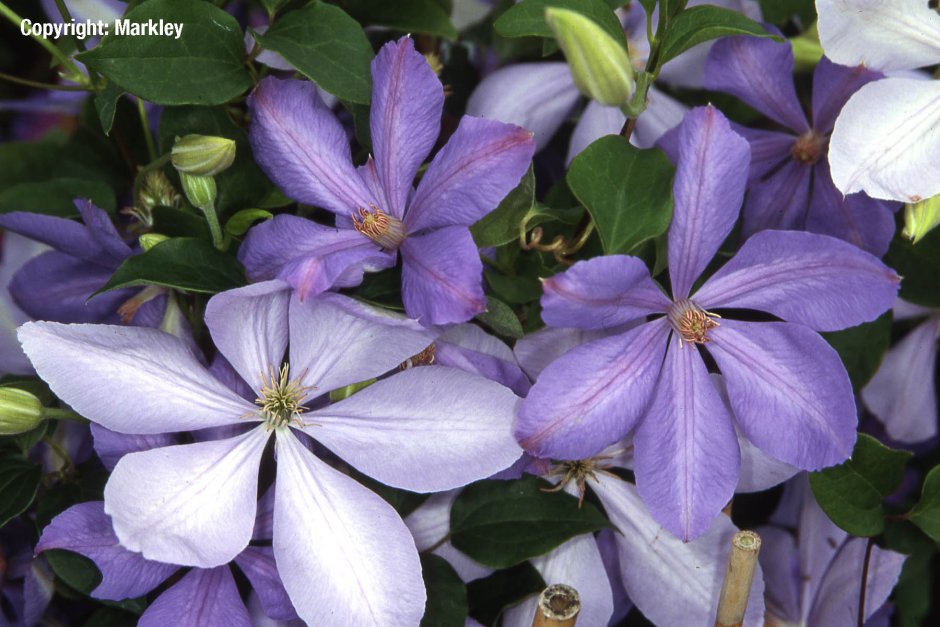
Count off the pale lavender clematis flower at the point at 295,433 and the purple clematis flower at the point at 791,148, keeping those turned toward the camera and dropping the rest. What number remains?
2

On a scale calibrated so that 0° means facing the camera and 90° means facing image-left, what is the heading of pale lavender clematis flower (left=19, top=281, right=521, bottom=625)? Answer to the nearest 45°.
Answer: approximately 0°

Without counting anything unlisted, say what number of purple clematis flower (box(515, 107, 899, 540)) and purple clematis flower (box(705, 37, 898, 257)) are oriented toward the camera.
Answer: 2
